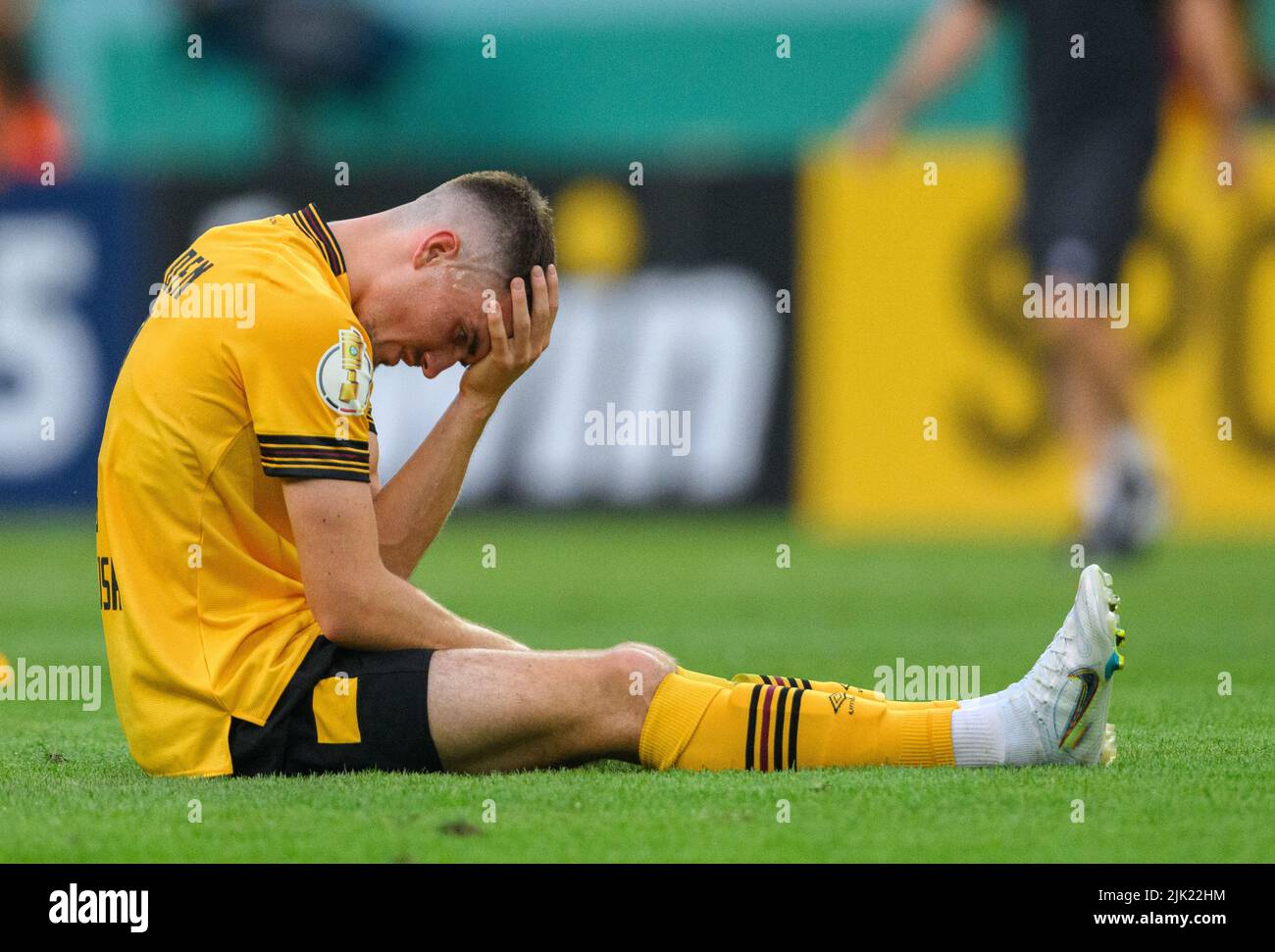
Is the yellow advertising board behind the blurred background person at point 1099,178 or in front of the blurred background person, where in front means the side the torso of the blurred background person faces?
behind

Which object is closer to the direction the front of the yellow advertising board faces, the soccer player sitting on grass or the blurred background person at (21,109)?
the soccer player sitting on grass

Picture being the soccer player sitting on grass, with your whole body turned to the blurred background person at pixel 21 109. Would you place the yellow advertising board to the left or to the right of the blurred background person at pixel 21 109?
right

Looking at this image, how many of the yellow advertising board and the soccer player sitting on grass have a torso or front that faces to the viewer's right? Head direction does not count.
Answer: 1

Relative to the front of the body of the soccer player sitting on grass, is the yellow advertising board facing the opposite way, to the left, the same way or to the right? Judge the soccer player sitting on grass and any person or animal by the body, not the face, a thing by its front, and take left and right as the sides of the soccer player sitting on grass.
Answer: to the right

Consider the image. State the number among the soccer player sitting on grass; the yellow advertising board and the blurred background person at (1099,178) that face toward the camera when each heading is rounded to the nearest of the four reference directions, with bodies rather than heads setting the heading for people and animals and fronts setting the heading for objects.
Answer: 2

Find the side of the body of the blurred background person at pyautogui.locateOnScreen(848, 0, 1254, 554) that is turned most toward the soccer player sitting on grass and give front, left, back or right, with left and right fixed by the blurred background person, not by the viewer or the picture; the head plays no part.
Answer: front

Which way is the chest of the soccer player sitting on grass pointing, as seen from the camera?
to the viewer's right

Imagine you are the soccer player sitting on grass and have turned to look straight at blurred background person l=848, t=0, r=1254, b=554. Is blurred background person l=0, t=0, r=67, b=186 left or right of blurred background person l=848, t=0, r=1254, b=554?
left

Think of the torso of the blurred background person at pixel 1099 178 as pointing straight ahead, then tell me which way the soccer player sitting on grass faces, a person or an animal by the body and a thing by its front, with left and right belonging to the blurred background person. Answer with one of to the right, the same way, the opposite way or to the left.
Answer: to the left

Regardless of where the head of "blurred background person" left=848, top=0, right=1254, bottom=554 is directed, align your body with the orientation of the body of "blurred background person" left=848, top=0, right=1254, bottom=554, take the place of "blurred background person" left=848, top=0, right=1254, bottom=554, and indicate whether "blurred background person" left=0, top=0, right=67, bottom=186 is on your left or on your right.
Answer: on your right
